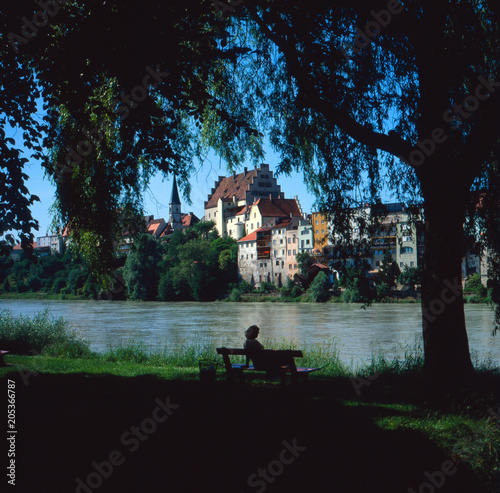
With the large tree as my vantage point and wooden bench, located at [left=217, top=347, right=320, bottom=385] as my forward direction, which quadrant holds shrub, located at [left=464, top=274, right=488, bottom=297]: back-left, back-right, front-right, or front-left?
back-right

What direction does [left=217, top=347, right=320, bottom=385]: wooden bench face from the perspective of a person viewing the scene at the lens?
facing away from the viewer and to the right of the viewer

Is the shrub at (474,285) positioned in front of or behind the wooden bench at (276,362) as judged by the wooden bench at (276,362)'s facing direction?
in front
